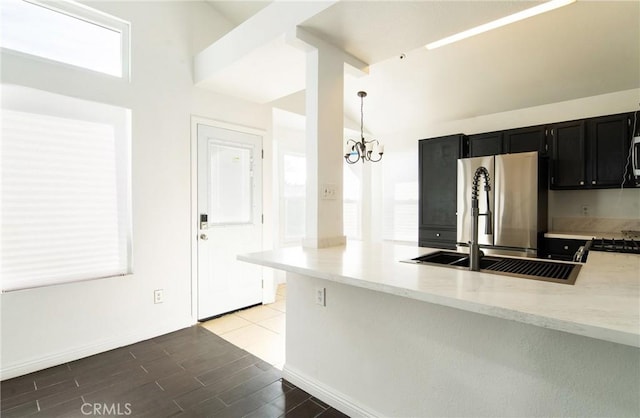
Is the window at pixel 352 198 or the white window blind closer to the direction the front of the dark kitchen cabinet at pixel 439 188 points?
the white window blind

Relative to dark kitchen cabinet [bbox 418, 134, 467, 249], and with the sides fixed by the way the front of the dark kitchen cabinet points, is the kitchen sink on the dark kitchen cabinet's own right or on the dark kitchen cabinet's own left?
on the dark kitchen cabinet's own left

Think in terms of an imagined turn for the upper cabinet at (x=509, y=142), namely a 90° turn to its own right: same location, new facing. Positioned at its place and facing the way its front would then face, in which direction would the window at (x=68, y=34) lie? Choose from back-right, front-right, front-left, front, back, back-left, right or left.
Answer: left

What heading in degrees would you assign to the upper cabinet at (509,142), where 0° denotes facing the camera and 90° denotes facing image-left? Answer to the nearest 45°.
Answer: approximately 45°

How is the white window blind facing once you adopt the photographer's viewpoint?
facing the viewer and to the right of the viewer

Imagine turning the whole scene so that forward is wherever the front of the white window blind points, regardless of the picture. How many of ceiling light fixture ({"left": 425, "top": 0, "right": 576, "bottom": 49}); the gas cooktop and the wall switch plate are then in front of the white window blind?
3

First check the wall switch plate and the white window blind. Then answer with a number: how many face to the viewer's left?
0

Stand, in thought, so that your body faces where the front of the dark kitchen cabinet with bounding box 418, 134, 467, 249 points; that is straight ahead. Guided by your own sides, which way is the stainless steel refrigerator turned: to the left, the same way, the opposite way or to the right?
the same way

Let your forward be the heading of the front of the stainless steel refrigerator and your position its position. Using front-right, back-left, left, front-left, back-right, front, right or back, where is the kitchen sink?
front-left

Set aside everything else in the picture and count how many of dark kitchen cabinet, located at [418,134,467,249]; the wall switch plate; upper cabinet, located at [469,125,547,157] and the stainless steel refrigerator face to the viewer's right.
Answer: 0

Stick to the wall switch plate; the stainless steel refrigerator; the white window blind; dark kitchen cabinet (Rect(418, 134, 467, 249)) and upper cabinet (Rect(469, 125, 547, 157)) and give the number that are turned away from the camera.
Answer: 0

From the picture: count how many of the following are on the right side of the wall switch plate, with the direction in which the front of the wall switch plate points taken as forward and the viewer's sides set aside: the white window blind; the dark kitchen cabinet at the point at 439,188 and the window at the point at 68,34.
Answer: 2

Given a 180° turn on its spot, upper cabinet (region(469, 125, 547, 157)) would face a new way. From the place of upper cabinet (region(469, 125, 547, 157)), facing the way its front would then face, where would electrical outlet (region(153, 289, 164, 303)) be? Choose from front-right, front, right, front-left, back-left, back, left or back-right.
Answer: back

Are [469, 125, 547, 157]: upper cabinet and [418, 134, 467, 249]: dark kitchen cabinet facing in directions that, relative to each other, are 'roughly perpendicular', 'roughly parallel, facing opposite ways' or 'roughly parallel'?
roughly parallel

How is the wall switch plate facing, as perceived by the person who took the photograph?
facing the viewer

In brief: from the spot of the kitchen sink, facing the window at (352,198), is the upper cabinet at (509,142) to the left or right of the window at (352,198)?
right

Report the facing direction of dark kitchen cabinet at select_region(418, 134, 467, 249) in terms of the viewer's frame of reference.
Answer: facing the viewer and to the left of the viewer

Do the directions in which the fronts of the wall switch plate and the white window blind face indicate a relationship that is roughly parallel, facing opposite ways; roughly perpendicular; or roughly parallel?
roughly perpendicular
